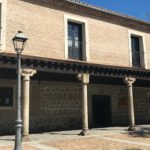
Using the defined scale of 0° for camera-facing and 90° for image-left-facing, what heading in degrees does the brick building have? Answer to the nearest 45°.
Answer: approximately 315°
